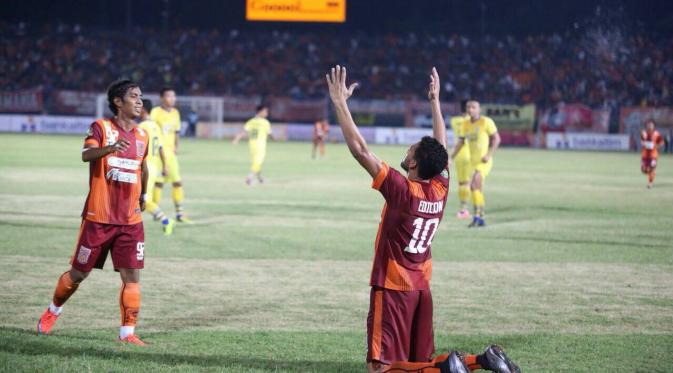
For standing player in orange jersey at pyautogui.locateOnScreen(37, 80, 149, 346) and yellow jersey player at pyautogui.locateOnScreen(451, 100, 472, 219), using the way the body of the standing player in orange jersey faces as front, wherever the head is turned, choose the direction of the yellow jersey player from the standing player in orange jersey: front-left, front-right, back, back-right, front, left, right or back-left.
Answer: left

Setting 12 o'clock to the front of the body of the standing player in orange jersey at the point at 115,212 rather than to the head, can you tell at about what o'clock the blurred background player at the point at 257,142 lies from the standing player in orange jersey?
The blurred background player is roughly at 8 o'clock from the standing player in orange jersey.

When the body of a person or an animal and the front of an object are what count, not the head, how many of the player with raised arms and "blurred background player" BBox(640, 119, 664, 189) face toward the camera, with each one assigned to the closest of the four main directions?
1

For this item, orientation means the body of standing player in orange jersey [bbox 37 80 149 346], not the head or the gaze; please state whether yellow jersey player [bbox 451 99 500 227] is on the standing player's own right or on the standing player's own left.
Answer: on the standing player's own left

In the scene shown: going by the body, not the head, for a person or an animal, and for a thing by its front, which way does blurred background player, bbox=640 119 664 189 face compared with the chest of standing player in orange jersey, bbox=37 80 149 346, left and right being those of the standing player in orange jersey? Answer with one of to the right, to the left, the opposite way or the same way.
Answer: to the right

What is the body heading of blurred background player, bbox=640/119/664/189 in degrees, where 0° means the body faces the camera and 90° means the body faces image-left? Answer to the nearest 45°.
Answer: approximately 0°

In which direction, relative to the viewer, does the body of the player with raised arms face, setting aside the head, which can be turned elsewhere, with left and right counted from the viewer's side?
facing away from the viewer and to the left of the viewer

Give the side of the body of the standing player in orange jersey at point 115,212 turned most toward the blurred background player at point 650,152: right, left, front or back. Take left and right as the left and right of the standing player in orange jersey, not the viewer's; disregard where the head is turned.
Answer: left

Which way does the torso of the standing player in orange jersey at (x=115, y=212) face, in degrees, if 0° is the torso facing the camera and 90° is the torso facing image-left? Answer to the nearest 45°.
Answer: approximately 315°

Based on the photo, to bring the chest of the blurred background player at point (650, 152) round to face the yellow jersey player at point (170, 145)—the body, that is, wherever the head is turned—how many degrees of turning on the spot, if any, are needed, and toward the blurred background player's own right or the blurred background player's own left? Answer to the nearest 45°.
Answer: approximately 45° to the blurred background player's own right
